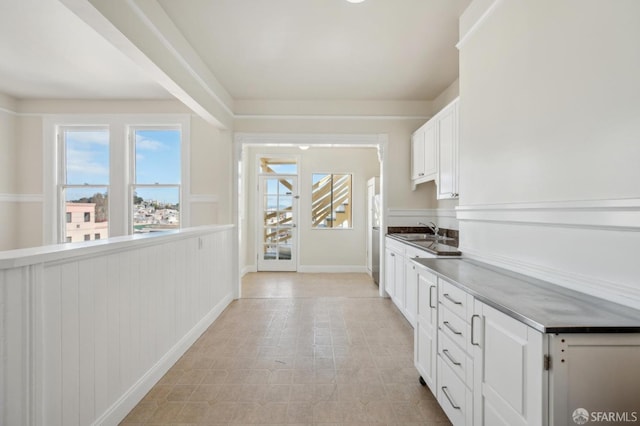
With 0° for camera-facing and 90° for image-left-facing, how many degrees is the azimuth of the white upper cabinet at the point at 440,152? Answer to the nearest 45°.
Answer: approximately 90°

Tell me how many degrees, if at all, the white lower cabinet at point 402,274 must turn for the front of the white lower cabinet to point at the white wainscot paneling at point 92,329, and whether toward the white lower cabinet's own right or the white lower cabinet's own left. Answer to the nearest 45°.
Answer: approximately 45° to the white lower cabinet's own left

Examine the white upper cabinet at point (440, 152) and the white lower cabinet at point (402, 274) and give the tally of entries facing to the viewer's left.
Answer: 2

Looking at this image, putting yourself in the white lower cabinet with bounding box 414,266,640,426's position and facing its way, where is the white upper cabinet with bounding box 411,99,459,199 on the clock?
The white upper cabinet is roughly at 4 o'clock from the white lower cabinet.

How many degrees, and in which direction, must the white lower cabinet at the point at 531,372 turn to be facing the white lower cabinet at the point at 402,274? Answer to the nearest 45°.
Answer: approximately 90° to its right

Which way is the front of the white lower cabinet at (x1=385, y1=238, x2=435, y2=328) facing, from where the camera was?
facing to the left of the viewer

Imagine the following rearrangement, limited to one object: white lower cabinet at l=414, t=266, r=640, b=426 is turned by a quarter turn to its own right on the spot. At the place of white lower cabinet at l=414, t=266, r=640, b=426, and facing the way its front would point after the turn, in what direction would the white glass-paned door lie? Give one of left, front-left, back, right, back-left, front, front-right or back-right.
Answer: front

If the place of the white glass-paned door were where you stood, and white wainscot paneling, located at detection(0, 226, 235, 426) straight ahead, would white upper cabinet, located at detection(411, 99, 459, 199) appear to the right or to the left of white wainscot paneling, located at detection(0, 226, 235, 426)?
left

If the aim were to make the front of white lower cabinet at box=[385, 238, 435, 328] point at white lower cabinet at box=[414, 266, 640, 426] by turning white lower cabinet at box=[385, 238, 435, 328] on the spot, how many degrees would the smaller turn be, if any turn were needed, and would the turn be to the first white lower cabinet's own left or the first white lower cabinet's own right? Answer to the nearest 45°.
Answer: approximately 90° to the first white lower cabinet's own left
